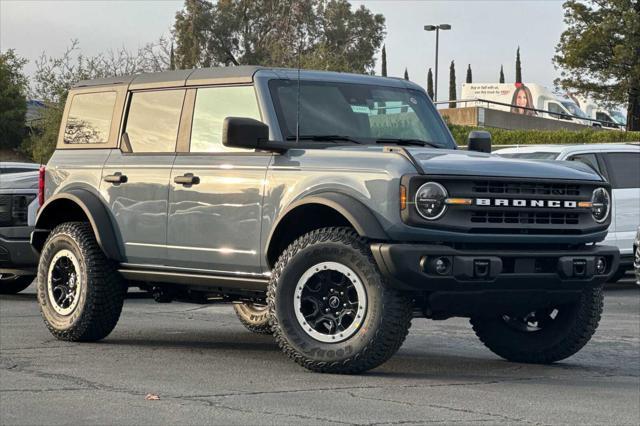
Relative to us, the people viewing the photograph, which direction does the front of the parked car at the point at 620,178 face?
facing the viewer and to the left of the viewer

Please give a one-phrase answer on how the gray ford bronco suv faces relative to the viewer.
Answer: facing the viewer and to the right of the viewer

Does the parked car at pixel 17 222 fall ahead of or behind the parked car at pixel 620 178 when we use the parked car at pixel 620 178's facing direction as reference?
ahead

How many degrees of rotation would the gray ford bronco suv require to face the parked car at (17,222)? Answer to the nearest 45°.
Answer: approximately 180°

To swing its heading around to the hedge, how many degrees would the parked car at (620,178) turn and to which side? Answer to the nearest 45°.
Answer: approximately 135° to its right

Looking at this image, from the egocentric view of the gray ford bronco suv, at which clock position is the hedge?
The hedge is roughly at 8 o'clock from the gray ford bronco suv.
